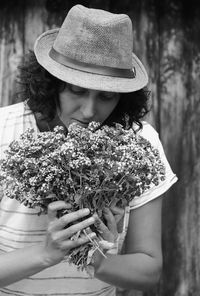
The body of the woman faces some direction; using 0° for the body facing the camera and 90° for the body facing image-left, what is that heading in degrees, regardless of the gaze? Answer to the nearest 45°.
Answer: approximately 0°
